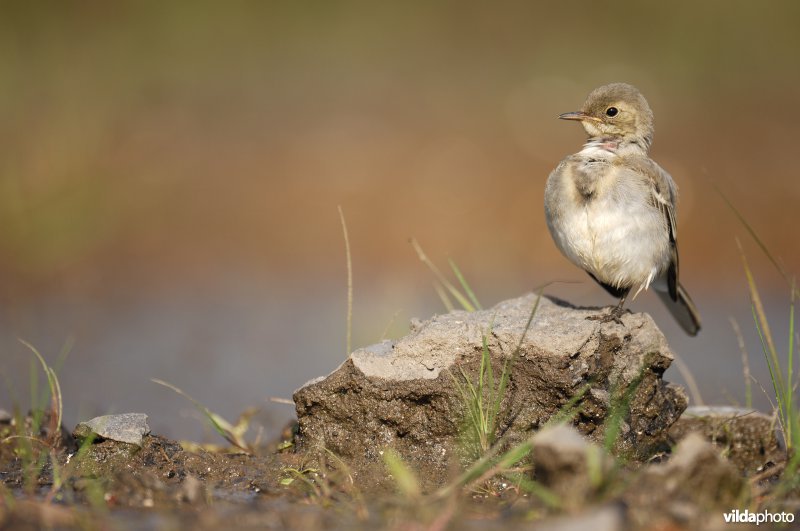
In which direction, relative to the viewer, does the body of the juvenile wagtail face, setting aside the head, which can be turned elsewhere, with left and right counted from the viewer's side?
facing the viewer and to the left of the viewer

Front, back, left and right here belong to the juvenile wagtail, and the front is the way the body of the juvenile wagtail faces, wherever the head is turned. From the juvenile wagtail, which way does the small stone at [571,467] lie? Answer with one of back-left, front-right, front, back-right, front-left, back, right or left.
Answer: front-left

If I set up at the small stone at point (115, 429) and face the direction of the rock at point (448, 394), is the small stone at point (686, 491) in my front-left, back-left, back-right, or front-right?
front-right

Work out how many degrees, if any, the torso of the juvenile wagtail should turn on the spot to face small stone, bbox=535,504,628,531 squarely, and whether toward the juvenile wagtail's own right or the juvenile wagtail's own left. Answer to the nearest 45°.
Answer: approximately 45° to the juvenile wagtail's own left

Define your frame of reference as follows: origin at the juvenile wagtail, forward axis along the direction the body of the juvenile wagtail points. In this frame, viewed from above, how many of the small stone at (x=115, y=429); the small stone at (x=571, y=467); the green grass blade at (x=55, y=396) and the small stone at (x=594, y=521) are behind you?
0

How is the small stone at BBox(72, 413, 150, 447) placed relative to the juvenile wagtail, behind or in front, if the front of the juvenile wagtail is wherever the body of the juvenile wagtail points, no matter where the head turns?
in front

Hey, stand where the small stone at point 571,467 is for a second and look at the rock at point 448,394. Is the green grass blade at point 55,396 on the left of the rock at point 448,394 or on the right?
left

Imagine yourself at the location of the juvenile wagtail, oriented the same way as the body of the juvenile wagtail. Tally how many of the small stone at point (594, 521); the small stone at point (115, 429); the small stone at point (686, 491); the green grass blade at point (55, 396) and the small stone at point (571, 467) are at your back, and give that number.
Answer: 0

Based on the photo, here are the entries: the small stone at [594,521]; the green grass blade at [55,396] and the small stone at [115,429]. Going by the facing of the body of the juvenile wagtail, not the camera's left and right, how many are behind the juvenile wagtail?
0

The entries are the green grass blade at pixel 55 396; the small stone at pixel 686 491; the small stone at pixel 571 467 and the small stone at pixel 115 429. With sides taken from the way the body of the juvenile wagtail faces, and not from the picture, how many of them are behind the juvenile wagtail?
0

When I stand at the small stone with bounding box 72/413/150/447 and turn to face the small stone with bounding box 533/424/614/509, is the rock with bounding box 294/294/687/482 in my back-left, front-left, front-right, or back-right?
front-left

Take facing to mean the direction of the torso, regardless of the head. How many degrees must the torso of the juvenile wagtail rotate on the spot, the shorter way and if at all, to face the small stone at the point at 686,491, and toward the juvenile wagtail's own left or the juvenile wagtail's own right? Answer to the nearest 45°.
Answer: approximately 45° to the juvenile wagtail's own left
